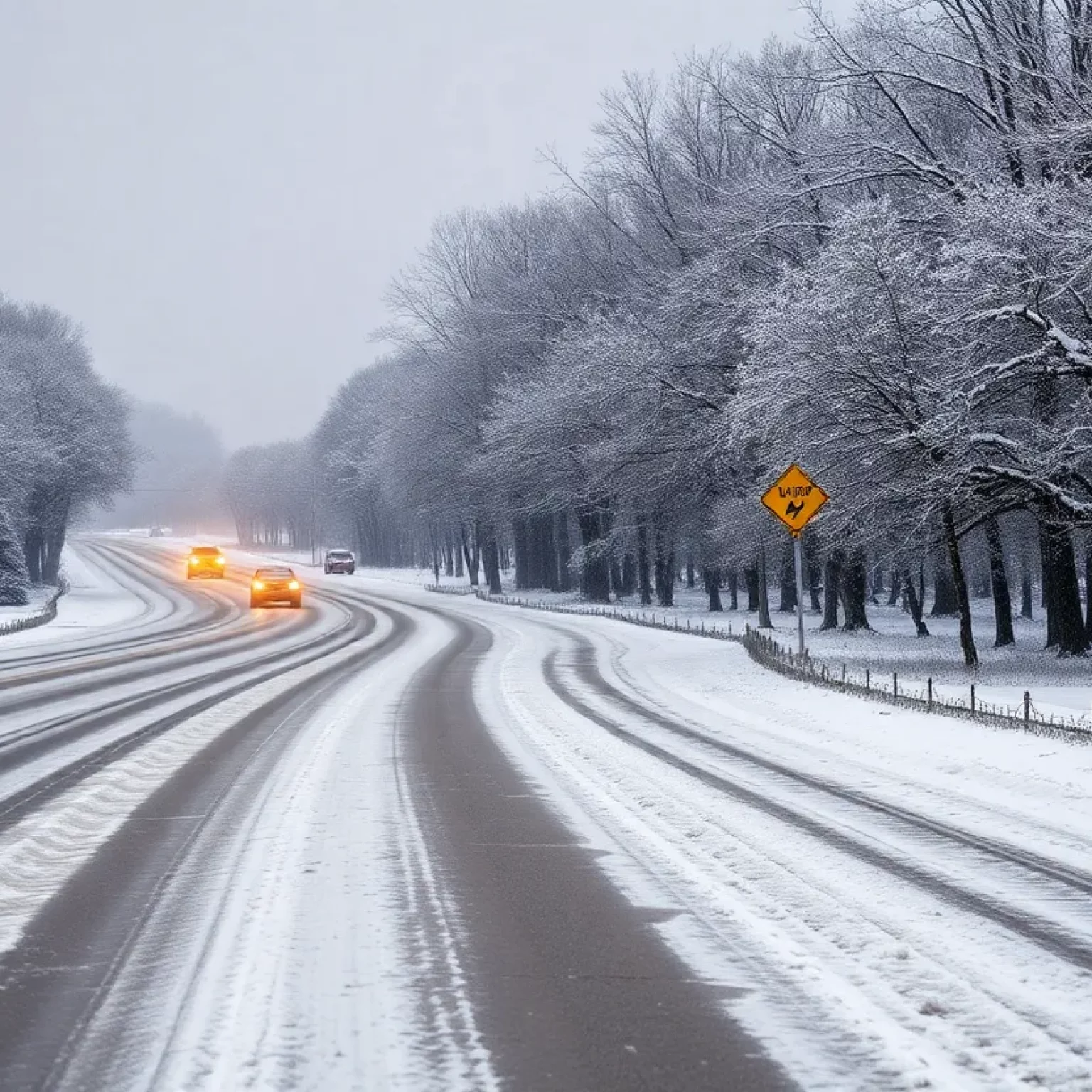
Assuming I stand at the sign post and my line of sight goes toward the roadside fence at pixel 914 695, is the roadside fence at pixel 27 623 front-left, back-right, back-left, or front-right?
back-right

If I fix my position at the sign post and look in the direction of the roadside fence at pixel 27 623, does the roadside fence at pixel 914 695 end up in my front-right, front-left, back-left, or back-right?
back-left

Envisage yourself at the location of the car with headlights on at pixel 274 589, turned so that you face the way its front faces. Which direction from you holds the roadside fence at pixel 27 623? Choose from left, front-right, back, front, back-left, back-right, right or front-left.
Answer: front-right

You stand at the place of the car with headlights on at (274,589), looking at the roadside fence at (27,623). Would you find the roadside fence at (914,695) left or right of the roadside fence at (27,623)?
left

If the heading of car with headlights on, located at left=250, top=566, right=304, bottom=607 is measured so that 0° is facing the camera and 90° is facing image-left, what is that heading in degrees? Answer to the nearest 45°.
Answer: approximately 0°
